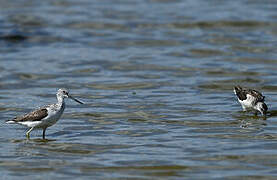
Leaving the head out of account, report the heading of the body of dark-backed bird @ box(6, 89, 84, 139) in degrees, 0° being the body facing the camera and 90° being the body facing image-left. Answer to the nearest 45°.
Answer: approximately 270°

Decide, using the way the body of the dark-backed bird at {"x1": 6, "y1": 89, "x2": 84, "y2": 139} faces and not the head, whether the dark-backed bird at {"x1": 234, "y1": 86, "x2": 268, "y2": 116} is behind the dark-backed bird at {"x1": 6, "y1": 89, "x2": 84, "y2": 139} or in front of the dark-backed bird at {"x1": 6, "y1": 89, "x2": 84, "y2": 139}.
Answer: in front
